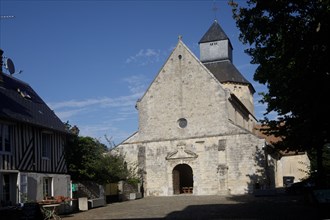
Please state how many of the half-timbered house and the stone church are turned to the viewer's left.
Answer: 0

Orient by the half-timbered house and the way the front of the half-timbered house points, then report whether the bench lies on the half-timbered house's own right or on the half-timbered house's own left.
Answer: on the half-timbered house's own left

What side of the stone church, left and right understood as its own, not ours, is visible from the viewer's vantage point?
front

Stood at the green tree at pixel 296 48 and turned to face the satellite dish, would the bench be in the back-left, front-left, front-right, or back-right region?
front-right

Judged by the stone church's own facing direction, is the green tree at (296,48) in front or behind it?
in front

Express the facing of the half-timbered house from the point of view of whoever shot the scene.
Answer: facing the viewer and to the right of the viewer

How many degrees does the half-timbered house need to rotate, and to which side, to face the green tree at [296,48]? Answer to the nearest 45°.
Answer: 0° — it already faces it

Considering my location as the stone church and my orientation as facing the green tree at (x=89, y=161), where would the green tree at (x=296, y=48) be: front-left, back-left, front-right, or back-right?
front-left

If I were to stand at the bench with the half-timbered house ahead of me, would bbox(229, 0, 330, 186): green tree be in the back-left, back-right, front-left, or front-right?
back-right

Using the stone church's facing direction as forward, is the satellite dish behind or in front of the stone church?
in front

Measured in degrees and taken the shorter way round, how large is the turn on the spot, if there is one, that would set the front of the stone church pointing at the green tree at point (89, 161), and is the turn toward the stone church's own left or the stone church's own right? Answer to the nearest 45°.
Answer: approximately 45° to the stone church's own right

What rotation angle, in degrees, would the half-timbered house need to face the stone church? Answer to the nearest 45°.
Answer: approximately 90° to its left
